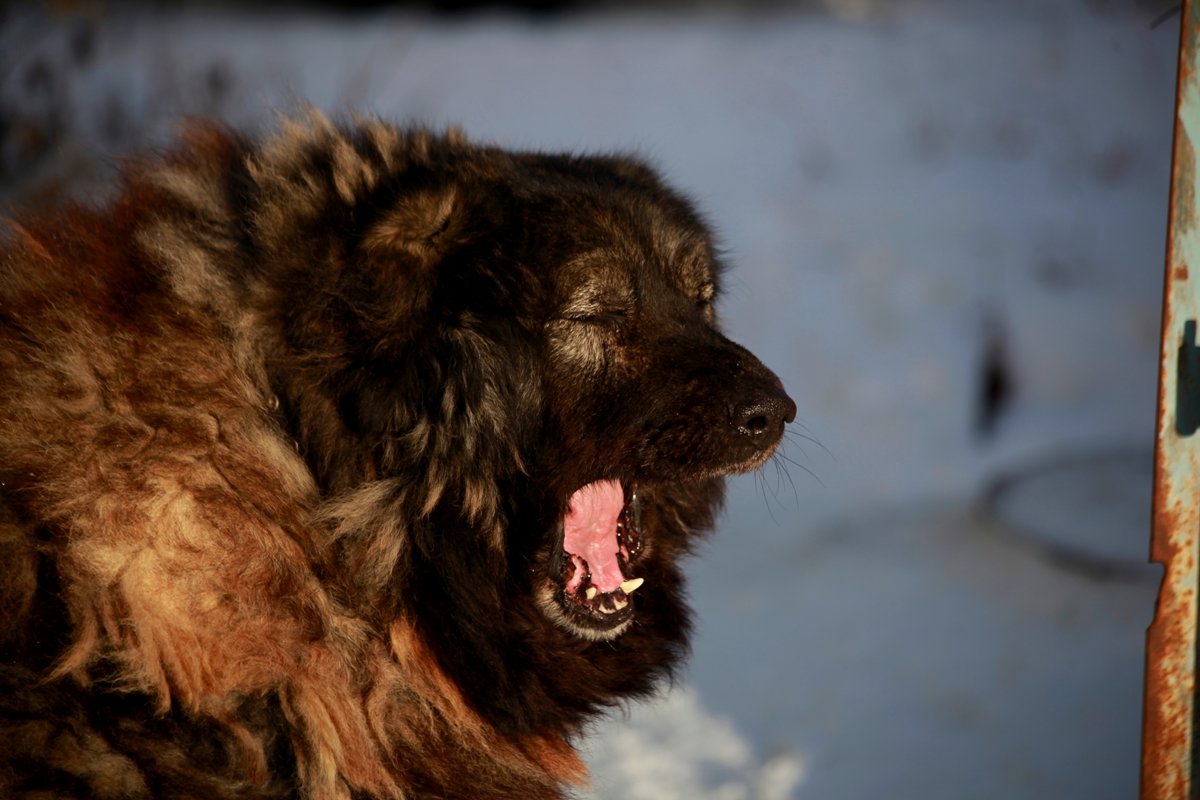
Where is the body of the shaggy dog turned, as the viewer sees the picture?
to the viewer's right

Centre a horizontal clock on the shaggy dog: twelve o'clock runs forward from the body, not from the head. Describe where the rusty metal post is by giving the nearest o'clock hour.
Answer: The rusty metal post is roughly at 1 o'clock from the shaggy dog.
